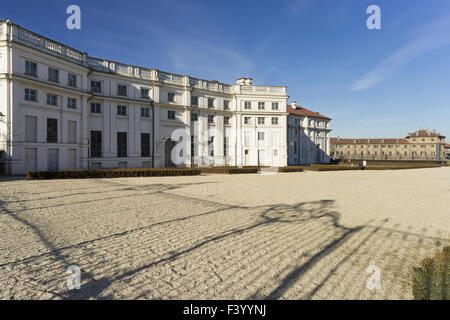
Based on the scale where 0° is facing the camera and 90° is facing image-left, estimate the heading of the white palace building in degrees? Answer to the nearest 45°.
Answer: approximately 315°

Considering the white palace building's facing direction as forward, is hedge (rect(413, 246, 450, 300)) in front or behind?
in front
